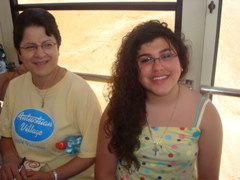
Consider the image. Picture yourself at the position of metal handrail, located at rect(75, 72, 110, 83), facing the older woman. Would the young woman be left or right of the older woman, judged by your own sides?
left

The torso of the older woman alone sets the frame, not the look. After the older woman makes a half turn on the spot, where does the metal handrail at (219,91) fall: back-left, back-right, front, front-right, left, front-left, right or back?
front-right

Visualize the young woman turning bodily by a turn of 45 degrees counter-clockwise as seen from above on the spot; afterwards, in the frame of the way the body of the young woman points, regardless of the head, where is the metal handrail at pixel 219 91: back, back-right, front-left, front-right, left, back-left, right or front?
left

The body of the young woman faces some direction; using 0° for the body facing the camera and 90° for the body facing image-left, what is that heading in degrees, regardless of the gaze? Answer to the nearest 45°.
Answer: approximately 0°

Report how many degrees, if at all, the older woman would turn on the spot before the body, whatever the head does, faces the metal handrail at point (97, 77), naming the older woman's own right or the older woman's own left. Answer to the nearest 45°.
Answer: approximately 180°

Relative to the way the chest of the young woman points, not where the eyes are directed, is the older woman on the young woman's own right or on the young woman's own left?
on the young woman's own right
